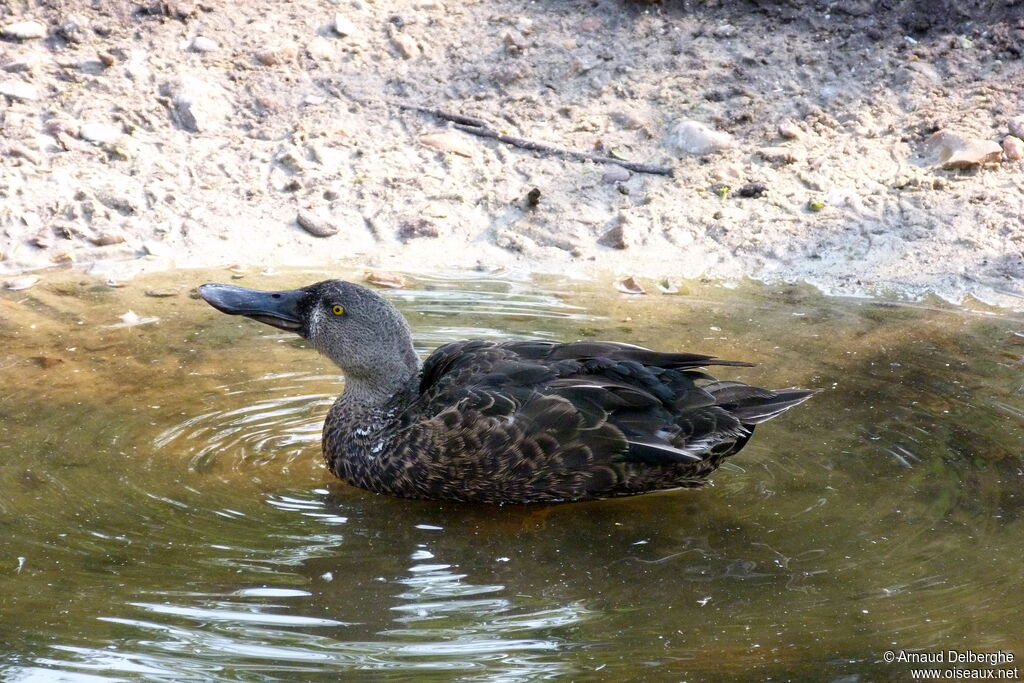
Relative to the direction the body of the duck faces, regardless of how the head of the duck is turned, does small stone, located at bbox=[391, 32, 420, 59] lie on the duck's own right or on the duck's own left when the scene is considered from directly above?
on the duck's own right

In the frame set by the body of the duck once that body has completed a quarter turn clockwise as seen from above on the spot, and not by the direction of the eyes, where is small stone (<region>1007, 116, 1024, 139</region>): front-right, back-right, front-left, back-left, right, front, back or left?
front-right

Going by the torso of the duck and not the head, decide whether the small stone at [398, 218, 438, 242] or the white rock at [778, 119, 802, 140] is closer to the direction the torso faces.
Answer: the small stone

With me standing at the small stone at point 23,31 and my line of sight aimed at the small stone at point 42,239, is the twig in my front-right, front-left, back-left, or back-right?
front-left

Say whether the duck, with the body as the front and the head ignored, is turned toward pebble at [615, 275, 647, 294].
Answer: no

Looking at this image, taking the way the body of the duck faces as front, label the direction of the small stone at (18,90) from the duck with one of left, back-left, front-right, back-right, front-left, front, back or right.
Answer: front-right

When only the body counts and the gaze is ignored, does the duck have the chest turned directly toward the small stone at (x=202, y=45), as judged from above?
no

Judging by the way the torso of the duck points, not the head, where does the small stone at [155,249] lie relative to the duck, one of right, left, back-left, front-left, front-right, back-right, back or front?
front-right

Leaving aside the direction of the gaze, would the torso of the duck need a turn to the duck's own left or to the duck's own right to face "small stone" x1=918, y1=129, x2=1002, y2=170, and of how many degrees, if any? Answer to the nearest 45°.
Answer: approximately 135° to the duck's own right

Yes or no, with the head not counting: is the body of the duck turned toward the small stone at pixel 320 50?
no

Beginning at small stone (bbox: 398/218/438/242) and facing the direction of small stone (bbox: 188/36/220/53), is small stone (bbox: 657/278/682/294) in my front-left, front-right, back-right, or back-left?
back-right

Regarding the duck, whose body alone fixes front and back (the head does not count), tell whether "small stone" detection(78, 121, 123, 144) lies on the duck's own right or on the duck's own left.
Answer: on the duck's own right

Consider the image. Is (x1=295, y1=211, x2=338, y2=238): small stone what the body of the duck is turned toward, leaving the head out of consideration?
no

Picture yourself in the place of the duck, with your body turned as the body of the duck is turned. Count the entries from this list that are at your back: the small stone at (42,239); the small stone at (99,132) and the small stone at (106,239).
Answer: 0

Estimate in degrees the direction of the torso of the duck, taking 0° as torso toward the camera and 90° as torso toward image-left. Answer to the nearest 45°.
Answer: approximately 90°

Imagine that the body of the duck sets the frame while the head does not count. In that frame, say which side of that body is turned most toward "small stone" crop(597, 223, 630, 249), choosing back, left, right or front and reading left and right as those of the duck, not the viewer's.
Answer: right
